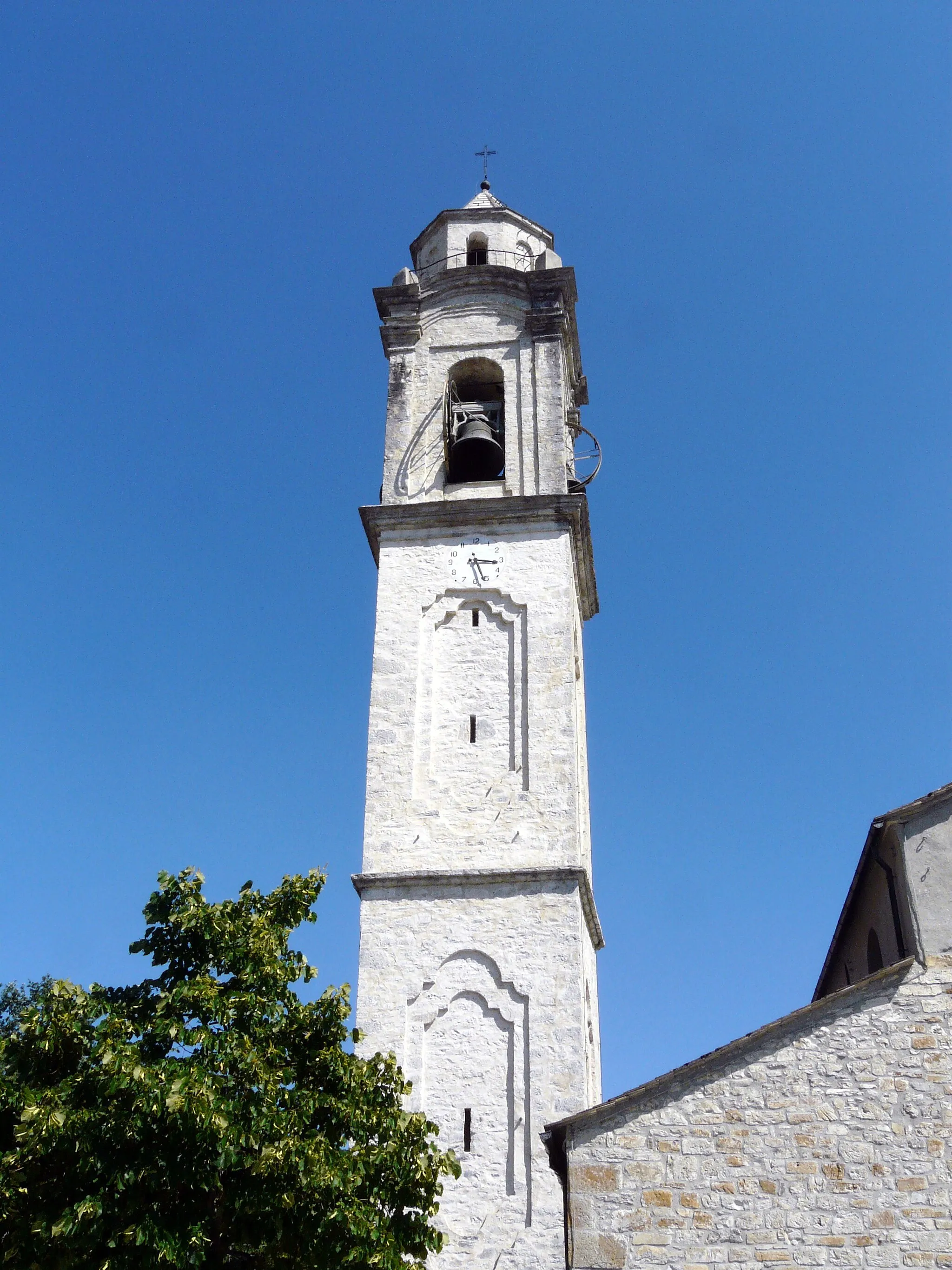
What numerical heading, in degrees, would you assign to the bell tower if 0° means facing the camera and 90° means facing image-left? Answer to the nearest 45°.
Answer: approximately 0°
